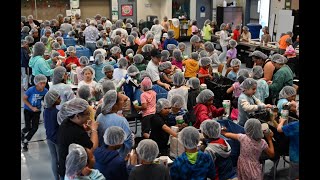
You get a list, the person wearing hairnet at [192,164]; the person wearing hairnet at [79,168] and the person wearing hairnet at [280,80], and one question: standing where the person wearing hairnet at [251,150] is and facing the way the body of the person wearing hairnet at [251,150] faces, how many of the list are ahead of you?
1

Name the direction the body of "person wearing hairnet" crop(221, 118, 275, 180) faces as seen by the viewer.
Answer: away from the camera

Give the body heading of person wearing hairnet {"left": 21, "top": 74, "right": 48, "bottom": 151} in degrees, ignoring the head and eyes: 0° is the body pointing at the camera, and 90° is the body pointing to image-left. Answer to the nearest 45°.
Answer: approximately 315°

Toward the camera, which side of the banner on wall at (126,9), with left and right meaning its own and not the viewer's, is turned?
front

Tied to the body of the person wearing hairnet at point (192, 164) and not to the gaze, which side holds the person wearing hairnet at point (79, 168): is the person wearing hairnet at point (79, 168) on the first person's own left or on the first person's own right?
on the first person's own left

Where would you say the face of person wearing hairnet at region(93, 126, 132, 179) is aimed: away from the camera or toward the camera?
away from the camera

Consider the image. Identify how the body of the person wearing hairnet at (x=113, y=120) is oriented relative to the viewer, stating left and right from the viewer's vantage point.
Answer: facing away from the viewer and to the right of the viewer

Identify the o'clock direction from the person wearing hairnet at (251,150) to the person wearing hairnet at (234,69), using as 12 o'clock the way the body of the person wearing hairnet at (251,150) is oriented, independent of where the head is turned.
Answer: the person wearing hairnet at (234,69) is roughly at 12 o'clock from the person wearing hairnet at (251,150).

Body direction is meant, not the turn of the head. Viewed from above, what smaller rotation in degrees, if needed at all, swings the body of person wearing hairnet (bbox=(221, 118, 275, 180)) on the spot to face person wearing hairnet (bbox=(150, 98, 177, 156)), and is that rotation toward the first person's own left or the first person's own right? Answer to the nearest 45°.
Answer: approximately 90° to the first person's own left

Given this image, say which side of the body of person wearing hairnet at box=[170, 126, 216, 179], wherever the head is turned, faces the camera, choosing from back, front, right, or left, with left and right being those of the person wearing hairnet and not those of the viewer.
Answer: back

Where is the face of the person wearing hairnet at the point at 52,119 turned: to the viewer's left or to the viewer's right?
to the viewer's right
